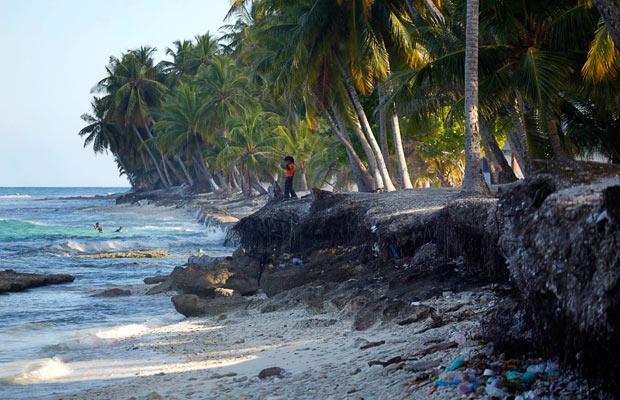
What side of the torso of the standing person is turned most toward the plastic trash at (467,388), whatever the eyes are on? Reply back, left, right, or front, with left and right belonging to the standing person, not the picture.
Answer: left

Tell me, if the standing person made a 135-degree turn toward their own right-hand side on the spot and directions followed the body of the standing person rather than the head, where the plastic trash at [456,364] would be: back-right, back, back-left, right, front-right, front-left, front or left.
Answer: back-right

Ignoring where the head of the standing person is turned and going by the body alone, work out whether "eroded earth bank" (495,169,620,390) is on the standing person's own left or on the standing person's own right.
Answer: on the standing person's own left

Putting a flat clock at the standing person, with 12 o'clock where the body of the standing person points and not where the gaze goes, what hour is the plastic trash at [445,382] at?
The plastic trash is roughly at 9 o'clock from the standing person.

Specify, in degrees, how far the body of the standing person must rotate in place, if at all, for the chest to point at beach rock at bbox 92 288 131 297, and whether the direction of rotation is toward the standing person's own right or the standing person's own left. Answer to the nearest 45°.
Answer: approximately 45° to the standing person's own left

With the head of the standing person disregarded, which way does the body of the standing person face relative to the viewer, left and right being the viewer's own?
facing to the left of the viewer

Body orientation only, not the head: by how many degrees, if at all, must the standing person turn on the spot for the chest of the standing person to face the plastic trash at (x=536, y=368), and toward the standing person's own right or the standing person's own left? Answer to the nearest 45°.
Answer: approximately 90° to the standing person's own left

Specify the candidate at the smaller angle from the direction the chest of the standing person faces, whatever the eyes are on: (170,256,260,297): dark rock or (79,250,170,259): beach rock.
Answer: the beach rock

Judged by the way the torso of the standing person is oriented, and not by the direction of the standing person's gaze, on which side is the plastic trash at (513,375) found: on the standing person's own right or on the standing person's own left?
on the standing person's own left

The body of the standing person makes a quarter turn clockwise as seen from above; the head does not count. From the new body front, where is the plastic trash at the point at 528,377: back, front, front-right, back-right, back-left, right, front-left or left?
back

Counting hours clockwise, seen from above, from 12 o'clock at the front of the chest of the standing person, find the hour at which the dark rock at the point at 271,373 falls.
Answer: The dark rock is roughly at 9 o'clock from the standing person.

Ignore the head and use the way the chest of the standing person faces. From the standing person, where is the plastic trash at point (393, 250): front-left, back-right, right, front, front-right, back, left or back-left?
left

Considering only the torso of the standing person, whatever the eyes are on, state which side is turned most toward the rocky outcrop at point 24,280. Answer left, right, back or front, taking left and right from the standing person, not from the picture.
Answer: front

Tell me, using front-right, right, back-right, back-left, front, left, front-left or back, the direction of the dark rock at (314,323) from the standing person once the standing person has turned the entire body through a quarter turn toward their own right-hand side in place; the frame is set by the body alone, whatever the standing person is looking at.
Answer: back
